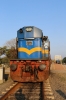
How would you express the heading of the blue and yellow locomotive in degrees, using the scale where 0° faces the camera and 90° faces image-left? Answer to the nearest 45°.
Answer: approximately 0°

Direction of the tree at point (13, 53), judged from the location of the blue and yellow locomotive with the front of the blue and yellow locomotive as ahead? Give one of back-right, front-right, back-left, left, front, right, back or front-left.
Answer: back
